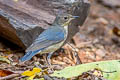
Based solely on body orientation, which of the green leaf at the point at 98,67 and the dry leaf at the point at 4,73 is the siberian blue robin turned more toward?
the green leaf

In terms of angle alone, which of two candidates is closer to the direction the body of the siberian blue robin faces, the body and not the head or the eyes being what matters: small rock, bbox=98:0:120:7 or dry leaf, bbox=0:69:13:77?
the small rock

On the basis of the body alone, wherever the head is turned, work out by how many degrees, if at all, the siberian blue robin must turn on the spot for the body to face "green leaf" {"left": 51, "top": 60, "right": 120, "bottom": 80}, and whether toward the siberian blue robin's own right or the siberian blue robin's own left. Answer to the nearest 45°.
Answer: approximately 45° to the siberian blue robin's own right

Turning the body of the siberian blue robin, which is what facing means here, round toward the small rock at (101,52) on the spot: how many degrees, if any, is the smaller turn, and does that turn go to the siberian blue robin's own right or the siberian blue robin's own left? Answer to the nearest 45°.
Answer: approximately 45° to the siberian blue robin's own left

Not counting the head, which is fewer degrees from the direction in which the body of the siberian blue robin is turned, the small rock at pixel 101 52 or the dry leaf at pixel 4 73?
the small rock

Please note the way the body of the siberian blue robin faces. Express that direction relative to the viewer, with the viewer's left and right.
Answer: facing to the right of the viewer

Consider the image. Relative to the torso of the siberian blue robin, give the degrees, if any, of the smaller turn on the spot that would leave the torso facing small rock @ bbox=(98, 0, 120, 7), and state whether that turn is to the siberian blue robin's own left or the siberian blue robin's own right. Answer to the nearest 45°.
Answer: approximately 45° to the siberian blue robin's own left
